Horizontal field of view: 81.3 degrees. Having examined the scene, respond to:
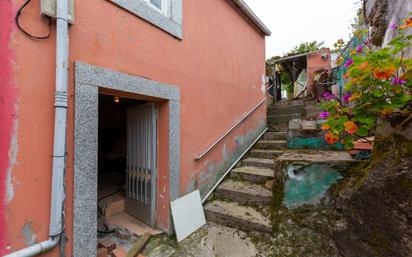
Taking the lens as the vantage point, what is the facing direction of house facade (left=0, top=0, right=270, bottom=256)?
facing the viewer and to the right of the viewer

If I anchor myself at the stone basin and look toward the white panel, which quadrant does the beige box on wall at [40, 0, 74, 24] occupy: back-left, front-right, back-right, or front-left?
front-left

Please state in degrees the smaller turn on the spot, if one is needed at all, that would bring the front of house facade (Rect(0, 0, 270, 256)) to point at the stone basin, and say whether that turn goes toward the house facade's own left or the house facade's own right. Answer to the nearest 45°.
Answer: approximately 45° to the house facade's own left

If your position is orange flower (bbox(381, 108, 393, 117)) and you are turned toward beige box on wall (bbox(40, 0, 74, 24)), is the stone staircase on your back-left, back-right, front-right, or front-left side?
front-right

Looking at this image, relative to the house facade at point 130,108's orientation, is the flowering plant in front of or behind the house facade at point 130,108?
in front

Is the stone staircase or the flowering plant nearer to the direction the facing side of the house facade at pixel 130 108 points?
the flowering plant

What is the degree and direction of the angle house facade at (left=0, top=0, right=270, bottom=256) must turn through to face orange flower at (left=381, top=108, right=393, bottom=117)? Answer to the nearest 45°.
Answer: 0° — it already faces it
